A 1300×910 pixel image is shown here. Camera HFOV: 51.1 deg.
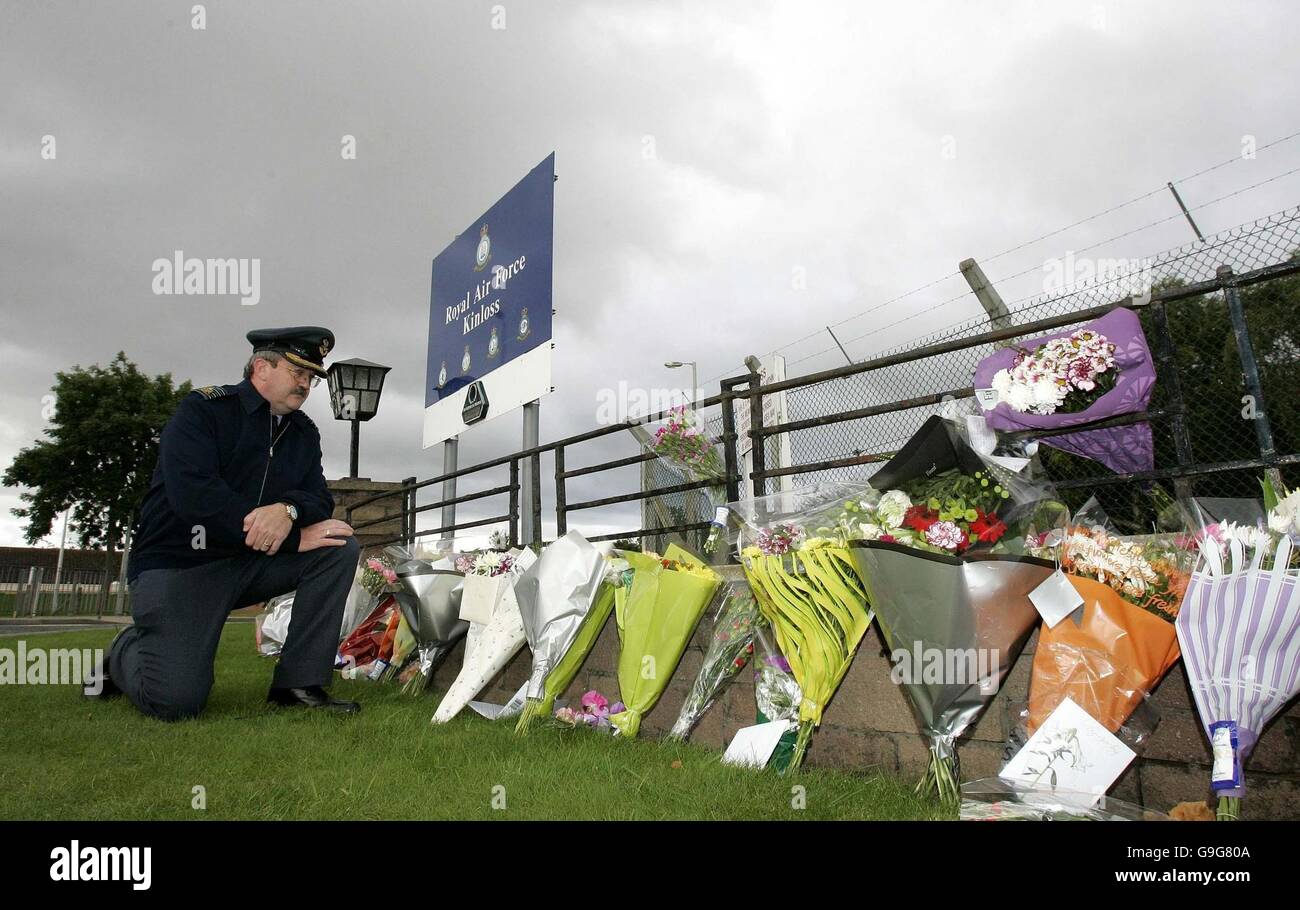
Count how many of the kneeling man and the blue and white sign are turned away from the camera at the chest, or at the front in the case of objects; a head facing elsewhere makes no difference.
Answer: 0

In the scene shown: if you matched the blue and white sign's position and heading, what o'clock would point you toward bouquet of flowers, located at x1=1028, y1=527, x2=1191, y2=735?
The bouquet of flowers is roughly at 10 o'clock from the blue and white sign.

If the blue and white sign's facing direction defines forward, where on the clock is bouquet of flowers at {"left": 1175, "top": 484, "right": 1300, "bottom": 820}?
The bouquet of flowers is roughly at 10 o'clock from the blue and white sign.

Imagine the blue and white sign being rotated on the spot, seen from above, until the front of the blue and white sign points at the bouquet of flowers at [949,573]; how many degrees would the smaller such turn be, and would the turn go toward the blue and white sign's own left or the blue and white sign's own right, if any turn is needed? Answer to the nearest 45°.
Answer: approximately 45° to the blue and white sign's own left

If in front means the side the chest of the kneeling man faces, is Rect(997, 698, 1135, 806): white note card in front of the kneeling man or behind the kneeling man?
in front

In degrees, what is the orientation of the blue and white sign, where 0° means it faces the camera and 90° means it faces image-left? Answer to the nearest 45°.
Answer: approximately 45°

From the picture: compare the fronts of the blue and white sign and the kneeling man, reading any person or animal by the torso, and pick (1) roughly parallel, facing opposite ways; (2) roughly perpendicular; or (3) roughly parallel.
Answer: roughly perpendicular

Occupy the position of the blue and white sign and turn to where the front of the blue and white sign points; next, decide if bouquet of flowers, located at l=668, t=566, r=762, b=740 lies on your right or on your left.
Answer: on your left

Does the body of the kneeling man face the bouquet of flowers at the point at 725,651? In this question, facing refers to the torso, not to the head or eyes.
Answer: yes

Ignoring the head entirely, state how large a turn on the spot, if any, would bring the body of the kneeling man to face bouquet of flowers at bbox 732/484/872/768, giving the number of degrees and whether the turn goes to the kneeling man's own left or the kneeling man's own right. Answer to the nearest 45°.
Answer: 0° — they already face it

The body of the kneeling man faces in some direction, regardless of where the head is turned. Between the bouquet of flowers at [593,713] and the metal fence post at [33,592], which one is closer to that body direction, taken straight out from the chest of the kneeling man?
the bouquet of flowers

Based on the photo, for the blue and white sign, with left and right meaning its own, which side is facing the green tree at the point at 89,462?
right

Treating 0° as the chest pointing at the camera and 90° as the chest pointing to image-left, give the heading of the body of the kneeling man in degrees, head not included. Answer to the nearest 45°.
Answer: approximately 315°

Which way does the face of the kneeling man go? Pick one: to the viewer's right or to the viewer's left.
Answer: to the viewer's right
